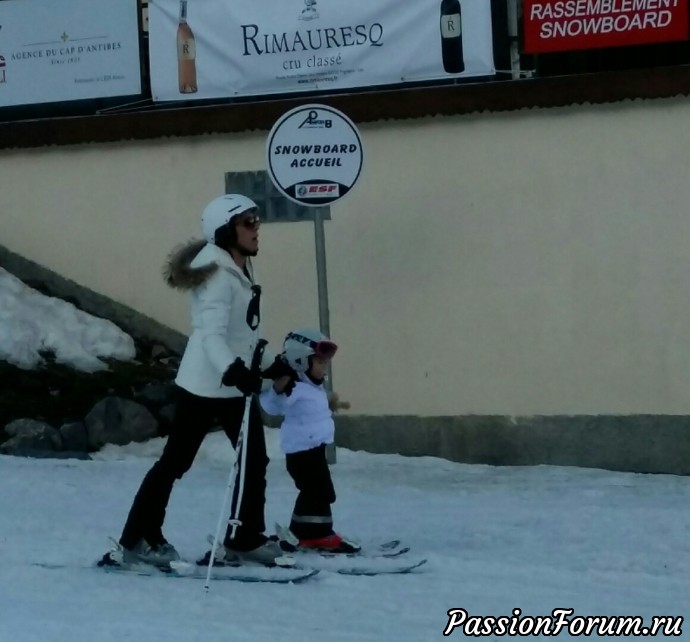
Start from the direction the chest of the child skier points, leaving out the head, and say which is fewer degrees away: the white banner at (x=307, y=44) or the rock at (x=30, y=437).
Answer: the white banner

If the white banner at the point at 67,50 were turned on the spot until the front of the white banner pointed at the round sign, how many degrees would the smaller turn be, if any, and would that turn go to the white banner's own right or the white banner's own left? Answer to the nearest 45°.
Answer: approximately 45° to the white banner's own left

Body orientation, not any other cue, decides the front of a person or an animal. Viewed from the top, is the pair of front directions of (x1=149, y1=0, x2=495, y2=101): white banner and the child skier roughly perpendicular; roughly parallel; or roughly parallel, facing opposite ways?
roughly perpendicular

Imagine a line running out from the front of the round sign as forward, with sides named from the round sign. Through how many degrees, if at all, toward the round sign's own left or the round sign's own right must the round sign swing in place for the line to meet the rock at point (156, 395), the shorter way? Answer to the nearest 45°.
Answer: approximately 135° to the round sign's own right

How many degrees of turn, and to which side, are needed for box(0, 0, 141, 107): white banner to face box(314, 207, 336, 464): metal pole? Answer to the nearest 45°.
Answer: approximately 45° to its left

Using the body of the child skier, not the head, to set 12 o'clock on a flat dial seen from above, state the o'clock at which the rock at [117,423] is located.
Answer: The rock is roughly at 8 o'clock from the child skier.

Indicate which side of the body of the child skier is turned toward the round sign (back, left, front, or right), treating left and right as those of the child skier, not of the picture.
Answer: left

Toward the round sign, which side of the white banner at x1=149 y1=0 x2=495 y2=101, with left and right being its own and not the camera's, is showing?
front

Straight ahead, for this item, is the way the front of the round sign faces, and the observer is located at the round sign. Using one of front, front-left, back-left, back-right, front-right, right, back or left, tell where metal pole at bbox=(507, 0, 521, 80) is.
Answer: back-left

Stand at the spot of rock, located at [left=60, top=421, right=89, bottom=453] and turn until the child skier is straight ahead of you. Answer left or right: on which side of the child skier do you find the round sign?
left

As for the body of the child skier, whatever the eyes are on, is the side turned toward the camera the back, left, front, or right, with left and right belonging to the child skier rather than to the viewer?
right

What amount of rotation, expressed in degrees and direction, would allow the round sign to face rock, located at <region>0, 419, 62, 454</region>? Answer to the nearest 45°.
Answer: approximately 90° to its right

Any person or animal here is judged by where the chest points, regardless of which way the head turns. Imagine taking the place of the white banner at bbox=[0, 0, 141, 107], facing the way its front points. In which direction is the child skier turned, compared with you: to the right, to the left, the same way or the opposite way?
to the left

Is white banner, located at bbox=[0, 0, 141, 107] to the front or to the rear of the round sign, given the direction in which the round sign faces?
to the rear
